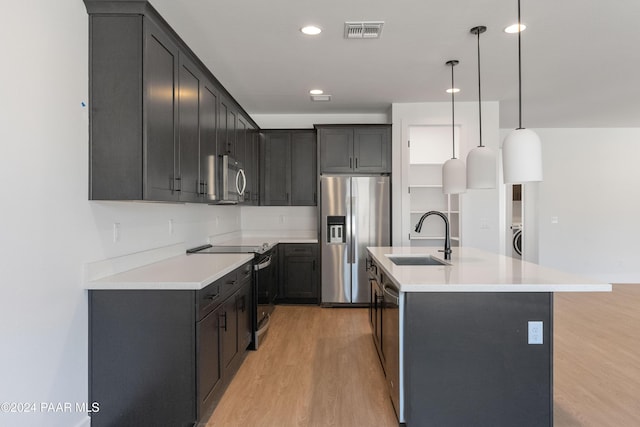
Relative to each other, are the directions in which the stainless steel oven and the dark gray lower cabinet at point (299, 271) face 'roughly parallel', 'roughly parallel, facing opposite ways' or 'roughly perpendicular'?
roughly perpendicular

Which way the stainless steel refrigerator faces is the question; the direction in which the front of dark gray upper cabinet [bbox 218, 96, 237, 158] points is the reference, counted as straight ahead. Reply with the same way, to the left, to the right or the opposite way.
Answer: to the right

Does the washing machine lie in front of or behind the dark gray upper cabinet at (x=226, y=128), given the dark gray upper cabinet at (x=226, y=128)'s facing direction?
in front

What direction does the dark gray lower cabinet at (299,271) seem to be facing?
toward the camera

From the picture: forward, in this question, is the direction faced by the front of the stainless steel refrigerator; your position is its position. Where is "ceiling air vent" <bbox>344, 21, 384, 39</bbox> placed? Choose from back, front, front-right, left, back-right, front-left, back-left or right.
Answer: front

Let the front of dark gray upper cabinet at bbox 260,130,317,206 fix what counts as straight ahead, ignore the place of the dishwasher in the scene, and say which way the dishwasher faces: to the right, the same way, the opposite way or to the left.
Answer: to the right

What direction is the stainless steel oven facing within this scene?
to the viewer's right

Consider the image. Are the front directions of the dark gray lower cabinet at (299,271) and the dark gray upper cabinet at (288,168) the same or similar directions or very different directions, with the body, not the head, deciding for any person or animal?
same or similar directions

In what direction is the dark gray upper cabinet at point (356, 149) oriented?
toward the camera

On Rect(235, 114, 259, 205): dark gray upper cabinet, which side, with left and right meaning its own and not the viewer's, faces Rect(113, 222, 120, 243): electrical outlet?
right

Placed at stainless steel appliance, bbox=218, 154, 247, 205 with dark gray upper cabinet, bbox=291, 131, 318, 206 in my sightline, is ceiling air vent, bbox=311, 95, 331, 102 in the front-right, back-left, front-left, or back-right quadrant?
front-right

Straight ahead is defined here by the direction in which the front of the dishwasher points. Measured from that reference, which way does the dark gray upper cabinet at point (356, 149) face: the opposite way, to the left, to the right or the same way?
to the left

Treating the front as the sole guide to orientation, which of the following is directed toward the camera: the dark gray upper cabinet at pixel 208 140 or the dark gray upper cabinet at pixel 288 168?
the dark gray upper cabinet at pixel 288 168

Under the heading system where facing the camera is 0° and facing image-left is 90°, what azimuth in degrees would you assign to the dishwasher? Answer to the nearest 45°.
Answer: approximately 90°

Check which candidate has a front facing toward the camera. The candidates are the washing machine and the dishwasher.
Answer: the washing machine

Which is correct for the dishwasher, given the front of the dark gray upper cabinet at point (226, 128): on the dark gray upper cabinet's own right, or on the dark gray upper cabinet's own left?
on the dark gray upper cabinet's own right
